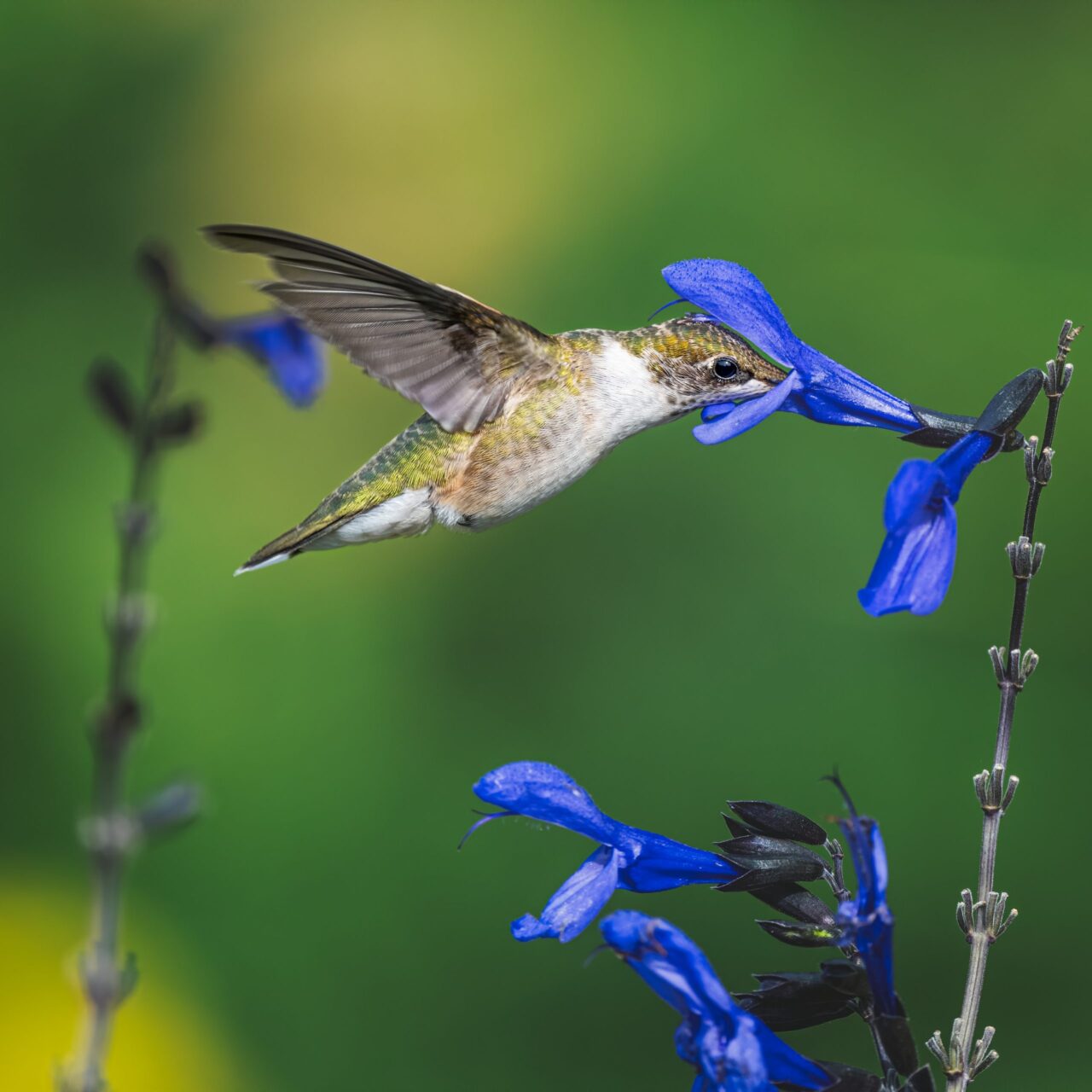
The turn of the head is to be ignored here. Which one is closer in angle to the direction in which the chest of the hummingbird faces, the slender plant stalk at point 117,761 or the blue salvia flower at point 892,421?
the blue salvia flower

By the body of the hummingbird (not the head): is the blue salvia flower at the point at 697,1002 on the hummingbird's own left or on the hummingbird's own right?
on the hummingbird's own right

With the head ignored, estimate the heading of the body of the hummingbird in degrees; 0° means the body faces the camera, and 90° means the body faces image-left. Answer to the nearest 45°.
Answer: approximately 270°

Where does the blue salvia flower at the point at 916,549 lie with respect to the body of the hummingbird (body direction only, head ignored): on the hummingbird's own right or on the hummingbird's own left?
on the hummingbird's own right

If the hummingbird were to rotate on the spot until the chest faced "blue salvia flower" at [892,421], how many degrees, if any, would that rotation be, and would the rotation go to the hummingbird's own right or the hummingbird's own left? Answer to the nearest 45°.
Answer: approximately 45° to the hummingbird's own right

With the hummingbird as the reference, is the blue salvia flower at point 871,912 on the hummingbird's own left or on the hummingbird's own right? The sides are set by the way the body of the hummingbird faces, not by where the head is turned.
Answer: on the hummingbird's own right
